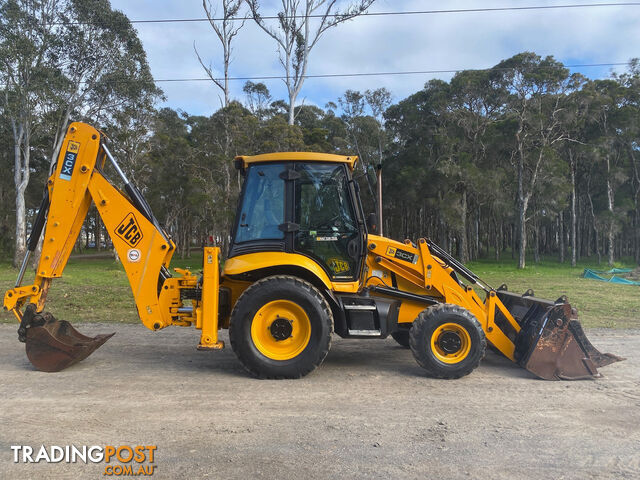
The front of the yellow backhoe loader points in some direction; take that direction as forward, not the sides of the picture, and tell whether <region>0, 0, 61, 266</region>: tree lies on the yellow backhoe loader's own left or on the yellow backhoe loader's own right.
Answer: on the yellow backhoe loader's own left

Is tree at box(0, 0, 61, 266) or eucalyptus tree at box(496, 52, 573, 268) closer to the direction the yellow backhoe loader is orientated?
the eucalyptus tree

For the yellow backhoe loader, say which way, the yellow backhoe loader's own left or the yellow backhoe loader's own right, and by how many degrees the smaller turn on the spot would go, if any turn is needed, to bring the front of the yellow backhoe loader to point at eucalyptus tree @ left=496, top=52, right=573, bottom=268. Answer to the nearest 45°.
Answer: approximately 45° to the yellow backhoe loader's own left

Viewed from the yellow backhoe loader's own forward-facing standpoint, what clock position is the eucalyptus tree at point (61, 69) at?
The eucalyptus tree is roughly at 8 o'clock from the yellow backhoe loader.

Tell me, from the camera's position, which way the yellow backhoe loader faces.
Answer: facing to the right of the viewer

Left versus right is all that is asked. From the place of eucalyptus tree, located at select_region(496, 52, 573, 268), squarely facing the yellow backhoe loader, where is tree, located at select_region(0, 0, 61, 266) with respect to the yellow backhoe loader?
right
